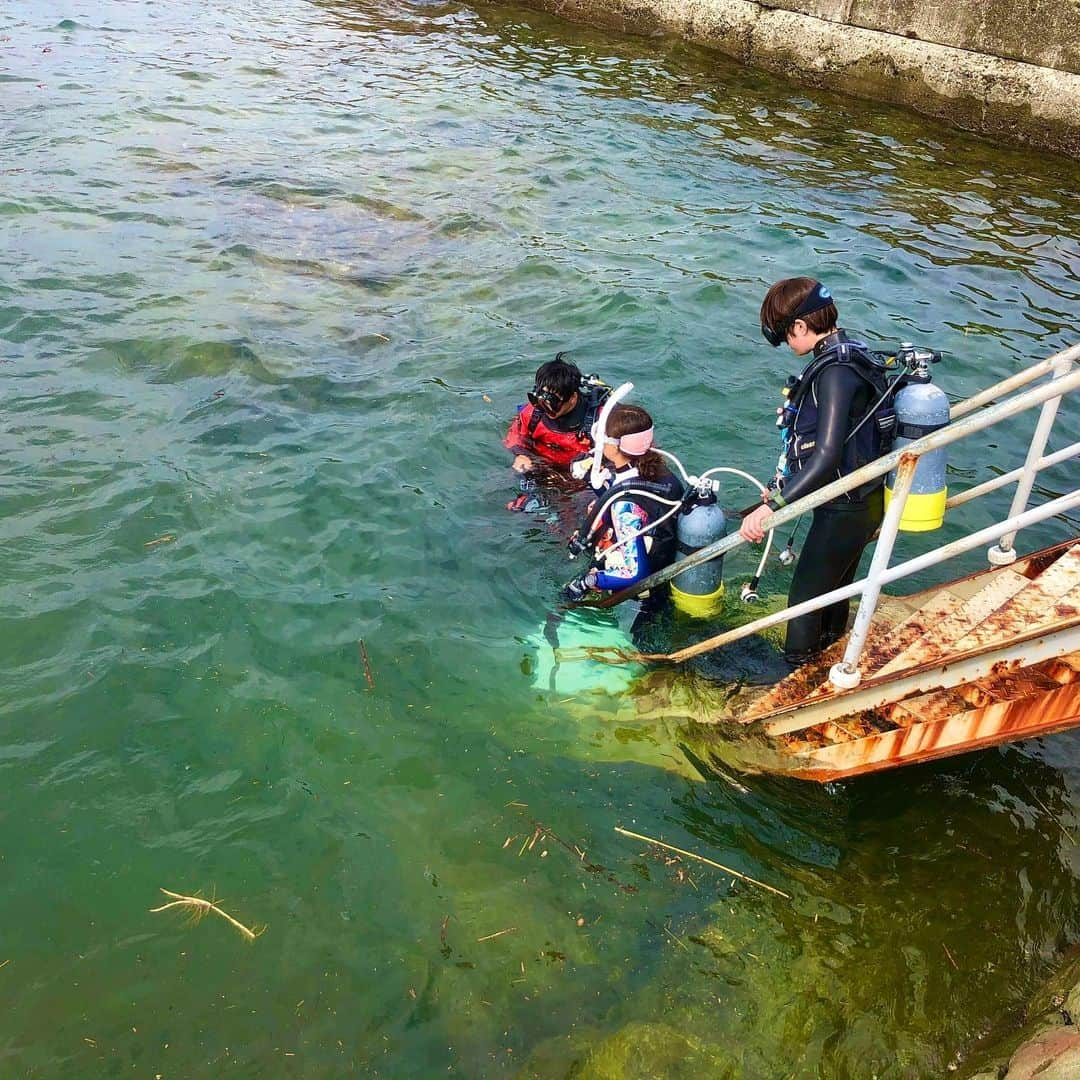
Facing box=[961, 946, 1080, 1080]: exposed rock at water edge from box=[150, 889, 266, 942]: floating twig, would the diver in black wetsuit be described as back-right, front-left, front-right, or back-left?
front-left

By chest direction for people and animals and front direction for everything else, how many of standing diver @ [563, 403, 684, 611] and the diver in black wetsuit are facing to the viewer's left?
2

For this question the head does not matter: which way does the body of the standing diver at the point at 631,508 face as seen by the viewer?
to the viewer's left

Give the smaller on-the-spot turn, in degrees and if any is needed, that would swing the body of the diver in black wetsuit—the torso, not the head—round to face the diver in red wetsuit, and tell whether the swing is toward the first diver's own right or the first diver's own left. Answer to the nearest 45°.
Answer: approximately 45° to the first diver's own right

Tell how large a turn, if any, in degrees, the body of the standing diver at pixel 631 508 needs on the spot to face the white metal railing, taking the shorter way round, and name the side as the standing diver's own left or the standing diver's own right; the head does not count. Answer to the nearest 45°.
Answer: approximately 135° to the standing diver's own left

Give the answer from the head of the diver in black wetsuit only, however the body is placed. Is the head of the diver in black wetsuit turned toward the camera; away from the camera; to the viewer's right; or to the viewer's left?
to the viewer's left

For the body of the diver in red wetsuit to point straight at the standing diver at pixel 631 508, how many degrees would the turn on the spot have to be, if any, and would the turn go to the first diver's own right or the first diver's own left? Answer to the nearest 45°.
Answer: approximately 45° to the first diver's own left

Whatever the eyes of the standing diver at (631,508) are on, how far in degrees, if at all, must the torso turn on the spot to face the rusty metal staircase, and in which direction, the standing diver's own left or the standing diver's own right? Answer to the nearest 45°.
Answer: approximately 135° to the standing diver's own left

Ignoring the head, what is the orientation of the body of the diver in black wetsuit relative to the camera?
to the viewer's left
